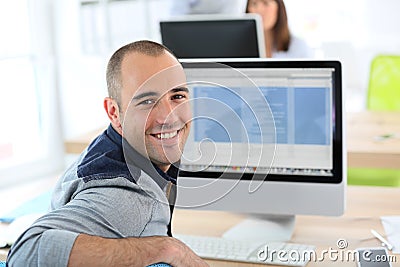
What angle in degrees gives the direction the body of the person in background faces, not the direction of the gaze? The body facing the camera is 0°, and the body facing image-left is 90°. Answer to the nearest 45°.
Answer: approximately 45°

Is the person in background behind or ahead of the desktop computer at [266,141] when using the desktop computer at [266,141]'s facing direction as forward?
behind

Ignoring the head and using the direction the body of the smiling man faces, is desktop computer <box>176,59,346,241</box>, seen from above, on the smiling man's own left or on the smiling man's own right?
on the smiling man's own left

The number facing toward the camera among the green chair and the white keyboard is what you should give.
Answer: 2

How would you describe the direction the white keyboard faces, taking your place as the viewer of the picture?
facing the viewer

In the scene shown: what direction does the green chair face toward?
toward the camera

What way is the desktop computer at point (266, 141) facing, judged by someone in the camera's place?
facing the viewer and to the left of the viewer

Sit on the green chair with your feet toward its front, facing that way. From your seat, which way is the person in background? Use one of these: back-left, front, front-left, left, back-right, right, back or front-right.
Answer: right

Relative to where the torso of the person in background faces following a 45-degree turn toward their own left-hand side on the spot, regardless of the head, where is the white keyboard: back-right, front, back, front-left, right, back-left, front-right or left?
front

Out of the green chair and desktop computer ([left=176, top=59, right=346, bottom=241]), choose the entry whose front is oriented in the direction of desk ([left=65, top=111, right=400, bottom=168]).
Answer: the green chair
